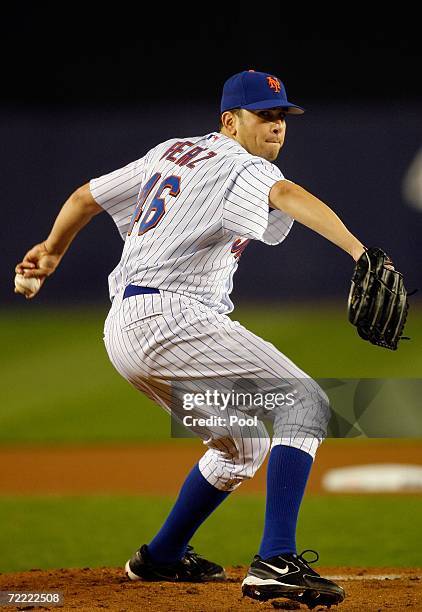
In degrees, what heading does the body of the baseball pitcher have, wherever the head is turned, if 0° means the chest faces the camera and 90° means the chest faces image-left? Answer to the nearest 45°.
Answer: approximately 225°
